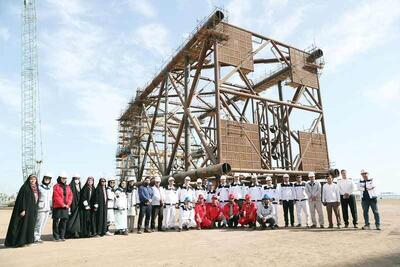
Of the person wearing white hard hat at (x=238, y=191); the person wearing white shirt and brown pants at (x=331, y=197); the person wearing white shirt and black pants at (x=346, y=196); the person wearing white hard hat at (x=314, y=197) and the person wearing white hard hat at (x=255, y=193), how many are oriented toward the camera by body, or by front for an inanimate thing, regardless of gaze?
5

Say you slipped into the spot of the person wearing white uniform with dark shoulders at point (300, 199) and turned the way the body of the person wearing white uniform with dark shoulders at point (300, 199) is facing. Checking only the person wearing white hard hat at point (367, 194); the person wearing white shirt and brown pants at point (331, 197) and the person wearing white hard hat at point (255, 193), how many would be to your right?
1

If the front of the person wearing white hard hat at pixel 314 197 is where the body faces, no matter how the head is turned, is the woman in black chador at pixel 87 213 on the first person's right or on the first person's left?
on the first person's right

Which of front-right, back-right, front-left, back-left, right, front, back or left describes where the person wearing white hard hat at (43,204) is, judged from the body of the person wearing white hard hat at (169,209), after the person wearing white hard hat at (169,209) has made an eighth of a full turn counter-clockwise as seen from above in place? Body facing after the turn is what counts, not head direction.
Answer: right

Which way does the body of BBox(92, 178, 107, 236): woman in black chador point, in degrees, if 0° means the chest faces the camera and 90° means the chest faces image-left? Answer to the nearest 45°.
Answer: approximately 315°

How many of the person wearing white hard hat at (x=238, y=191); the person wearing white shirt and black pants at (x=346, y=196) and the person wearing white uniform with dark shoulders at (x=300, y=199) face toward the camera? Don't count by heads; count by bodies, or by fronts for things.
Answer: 3

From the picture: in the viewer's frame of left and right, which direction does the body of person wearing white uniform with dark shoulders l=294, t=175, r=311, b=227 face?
facing the viewer

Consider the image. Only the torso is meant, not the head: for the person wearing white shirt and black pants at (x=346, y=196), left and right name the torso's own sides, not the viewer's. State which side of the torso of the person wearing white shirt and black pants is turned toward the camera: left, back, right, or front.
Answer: front

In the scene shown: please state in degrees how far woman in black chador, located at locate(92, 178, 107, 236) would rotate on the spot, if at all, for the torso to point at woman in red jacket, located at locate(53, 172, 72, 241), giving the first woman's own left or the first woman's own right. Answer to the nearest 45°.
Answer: approximately 90° to the first woman's own right

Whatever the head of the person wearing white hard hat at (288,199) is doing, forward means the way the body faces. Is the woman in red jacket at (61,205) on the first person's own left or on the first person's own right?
on the first person's own right

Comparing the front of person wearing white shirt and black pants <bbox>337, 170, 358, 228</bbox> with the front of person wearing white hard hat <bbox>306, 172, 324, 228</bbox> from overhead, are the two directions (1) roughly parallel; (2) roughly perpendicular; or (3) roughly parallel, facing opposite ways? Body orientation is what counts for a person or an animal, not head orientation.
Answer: roughly parallel

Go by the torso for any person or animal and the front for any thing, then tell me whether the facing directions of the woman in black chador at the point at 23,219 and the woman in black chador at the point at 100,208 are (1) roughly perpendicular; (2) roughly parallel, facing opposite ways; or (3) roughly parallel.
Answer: roughly parallel

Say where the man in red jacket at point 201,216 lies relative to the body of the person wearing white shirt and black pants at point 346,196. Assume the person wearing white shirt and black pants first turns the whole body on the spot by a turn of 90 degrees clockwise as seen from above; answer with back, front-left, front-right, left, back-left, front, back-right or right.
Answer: front
